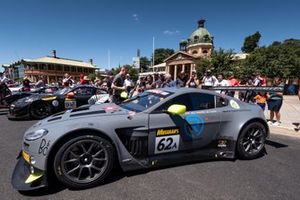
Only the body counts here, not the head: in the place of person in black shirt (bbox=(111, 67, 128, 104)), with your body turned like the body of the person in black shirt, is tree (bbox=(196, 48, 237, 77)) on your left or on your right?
on your left

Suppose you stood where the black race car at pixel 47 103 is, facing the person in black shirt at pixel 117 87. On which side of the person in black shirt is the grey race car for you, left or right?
right
